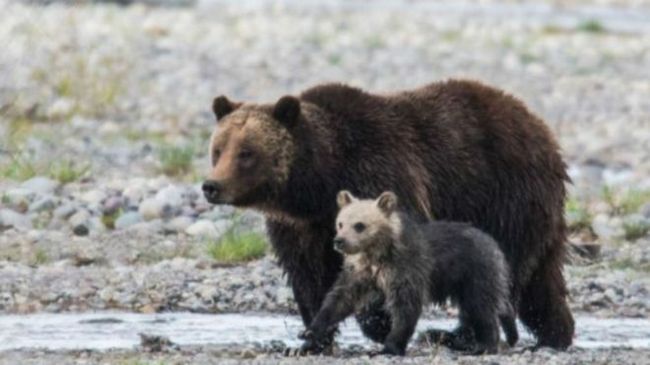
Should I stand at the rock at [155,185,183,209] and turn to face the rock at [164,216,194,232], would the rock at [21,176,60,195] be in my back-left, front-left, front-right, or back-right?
back-right

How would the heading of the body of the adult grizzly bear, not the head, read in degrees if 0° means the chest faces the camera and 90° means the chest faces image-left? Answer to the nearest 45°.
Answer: approximately 90°

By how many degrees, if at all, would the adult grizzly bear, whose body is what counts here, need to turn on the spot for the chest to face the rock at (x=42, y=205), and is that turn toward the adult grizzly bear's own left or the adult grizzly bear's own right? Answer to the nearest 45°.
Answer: approximately 45° to the adult grizzly bear's own right

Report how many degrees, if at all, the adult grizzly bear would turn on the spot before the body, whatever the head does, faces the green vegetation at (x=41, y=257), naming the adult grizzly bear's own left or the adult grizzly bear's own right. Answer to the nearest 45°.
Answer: approximately 45° to the adult grizzly bear's own right

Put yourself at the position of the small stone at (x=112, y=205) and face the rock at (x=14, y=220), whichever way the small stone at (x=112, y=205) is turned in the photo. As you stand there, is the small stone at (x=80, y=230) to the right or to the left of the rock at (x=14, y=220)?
left

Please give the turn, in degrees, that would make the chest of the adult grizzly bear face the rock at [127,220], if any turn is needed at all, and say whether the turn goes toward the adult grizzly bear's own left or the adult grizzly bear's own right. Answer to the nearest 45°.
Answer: approximately 45° to the adult grizzly bear's own right
